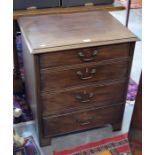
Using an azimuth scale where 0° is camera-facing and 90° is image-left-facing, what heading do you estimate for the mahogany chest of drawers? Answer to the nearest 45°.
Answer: approximately 0°
